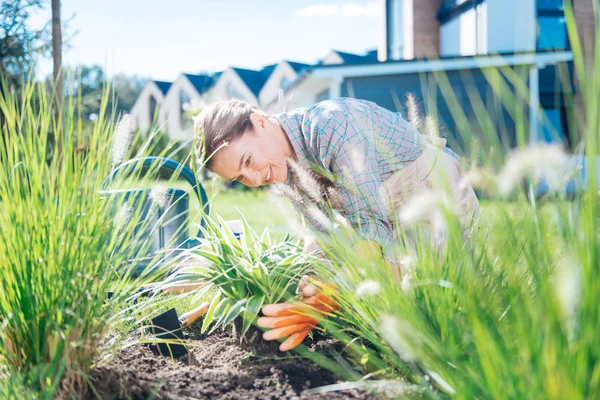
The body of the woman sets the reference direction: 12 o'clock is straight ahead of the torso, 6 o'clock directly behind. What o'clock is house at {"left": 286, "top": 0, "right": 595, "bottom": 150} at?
The house is roughly at 5 o'clock from the woman.

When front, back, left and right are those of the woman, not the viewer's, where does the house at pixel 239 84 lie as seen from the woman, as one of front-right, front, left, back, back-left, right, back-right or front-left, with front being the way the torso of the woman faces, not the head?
back-right

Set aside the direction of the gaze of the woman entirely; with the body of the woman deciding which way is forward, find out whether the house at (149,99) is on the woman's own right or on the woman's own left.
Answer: on the woman's own right

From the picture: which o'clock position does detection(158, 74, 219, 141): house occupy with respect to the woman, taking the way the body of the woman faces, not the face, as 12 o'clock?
The house is roughly at 4 o'clock from the woman.

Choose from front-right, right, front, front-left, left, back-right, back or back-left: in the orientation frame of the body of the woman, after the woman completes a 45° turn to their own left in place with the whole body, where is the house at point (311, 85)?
back

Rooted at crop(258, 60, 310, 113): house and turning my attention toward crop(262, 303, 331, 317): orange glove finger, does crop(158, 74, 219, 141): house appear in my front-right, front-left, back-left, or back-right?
back-right

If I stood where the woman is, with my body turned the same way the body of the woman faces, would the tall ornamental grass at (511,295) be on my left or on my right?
on my left

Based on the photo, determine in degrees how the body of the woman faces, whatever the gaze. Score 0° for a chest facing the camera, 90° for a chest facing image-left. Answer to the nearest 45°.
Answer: approximately 45°
